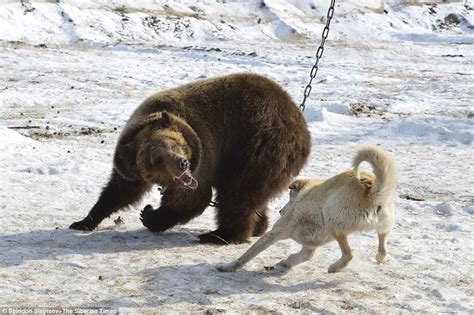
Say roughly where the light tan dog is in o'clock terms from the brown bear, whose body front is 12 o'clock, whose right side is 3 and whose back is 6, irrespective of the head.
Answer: The light tan dog is roughly at 8 o'clock from the brown bear.

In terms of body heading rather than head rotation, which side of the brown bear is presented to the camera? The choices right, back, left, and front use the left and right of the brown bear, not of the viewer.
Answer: left
